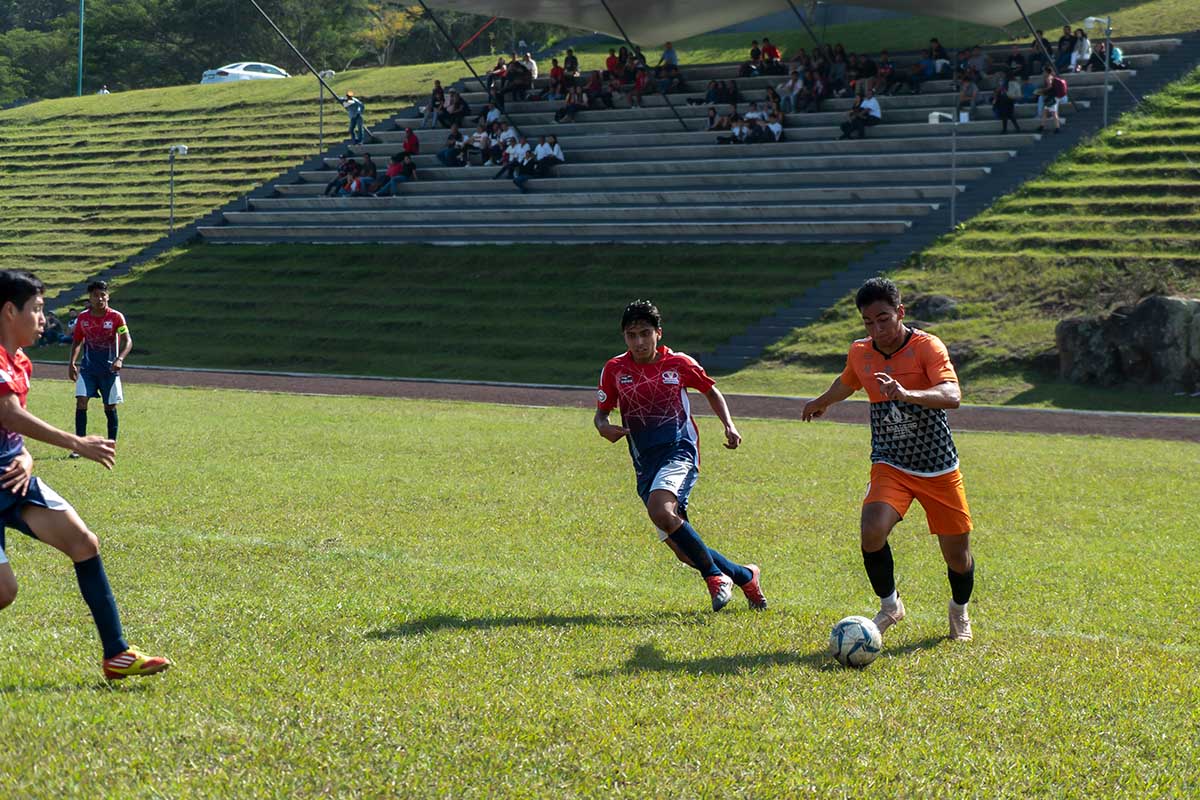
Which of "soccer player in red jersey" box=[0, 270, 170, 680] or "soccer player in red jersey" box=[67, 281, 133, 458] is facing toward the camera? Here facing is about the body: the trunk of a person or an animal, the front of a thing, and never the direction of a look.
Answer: "soccer player in red jersey" box=[67, 281, 133, 458]

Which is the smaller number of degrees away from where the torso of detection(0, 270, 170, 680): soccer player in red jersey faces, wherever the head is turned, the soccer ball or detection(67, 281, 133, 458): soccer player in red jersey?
the soccer ball

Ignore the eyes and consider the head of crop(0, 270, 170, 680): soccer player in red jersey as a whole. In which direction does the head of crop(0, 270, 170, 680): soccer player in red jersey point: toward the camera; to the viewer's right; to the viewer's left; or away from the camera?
to the viewer's right

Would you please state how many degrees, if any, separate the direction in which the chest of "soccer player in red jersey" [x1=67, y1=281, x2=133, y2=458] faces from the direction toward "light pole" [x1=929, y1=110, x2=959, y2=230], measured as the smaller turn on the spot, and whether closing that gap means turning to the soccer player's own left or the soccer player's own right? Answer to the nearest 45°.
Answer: approximately 135° to the soccer player's own left

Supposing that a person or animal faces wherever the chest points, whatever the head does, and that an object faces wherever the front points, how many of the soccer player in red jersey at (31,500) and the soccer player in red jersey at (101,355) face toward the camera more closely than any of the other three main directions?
1

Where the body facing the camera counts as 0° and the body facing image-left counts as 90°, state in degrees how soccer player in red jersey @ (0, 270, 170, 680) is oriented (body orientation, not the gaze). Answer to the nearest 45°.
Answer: approximately 270°

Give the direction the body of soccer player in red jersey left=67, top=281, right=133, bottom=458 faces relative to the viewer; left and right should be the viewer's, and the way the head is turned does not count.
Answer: facing the viewer

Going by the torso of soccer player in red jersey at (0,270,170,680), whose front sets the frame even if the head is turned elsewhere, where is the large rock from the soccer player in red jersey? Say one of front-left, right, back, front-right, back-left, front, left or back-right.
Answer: front-left

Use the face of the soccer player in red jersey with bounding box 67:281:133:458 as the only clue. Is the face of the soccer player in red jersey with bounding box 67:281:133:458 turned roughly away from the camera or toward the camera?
toward the camera

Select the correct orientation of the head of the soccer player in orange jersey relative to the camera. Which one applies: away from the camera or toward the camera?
toward the camera

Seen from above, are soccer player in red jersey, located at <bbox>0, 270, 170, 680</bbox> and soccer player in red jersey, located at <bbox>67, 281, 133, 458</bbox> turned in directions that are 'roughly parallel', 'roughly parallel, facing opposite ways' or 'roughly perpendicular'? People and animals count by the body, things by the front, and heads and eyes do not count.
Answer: roughly perpendicular

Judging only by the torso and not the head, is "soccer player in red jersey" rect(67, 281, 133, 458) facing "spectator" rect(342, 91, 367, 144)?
no
